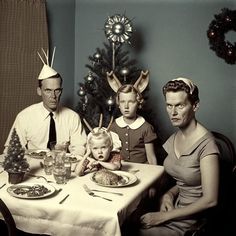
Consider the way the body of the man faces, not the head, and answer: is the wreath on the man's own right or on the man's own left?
on the man's own left

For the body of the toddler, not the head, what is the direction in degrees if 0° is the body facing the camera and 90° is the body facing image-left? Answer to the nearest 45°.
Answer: approximately 0°

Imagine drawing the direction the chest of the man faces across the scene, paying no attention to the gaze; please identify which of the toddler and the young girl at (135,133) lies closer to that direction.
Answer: the toddler

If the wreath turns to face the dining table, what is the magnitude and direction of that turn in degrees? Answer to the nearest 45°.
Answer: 0° — it already faces it

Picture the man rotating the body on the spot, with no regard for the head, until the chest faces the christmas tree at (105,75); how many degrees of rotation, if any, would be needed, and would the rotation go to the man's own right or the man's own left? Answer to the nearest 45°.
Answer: approximately 135° to the man's own left

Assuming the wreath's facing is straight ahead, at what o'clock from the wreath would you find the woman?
The woman is roughly at 12 o'clock from the wreath.

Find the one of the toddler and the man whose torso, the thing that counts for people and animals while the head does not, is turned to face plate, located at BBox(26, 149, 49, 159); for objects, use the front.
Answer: the man

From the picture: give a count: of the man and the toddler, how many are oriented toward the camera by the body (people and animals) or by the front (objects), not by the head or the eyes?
2

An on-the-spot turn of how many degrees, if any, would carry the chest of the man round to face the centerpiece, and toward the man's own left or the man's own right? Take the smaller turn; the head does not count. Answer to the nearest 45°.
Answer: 0° — they already face it
